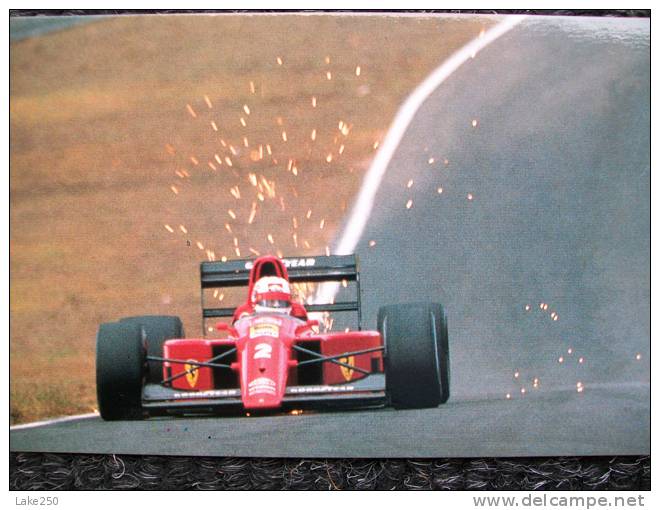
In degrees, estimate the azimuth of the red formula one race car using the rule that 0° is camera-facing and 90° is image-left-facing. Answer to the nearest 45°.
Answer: approximately 0°
